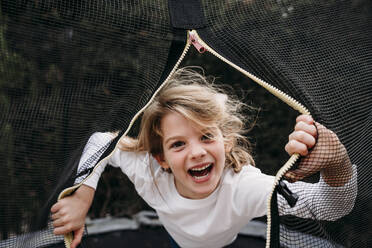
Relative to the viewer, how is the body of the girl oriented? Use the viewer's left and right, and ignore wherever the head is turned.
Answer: facing the viewer
